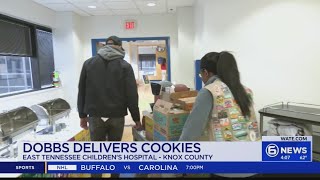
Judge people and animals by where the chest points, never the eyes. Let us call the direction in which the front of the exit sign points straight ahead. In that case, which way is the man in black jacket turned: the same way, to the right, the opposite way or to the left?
the opposite way

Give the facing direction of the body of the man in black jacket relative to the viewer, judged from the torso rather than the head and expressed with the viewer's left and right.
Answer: facing away from the viewer

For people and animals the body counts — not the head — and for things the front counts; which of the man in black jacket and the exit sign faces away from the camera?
the man in black jacket

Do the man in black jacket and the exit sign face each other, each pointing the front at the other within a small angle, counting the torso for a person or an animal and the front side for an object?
yes

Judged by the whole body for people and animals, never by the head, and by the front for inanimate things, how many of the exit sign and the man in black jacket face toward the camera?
1

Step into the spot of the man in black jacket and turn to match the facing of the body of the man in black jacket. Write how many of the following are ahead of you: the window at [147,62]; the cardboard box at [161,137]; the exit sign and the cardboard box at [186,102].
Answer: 2
